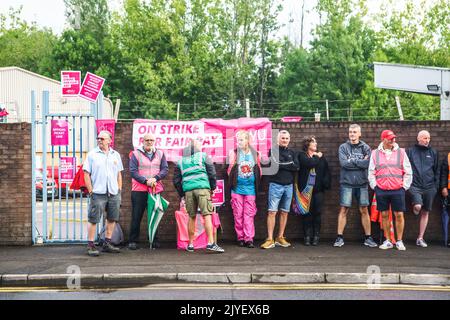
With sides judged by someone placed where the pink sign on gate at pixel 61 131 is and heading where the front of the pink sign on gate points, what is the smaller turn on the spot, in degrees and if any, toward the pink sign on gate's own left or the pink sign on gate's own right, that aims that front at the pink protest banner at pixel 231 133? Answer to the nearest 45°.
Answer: approximately 90° to the pink sign on gate's own left

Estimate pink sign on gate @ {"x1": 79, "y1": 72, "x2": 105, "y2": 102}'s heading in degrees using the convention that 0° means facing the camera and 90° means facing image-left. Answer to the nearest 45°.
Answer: approximately 0°

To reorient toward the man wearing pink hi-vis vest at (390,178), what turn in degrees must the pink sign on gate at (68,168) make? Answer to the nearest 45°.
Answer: approximately 90° to its left

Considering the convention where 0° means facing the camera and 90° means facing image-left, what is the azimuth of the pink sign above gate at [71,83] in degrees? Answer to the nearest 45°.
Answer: approximately 0°

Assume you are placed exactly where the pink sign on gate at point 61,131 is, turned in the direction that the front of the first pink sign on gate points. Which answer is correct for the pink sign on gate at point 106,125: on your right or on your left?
on your left

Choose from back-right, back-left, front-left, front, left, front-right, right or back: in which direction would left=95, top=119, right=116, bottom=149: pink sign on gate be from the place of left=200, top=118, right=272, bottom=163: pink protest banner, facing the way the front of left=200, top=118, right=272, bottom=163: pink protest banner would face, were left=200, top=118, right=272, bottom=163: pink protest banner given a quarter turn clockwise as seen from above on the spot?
front
